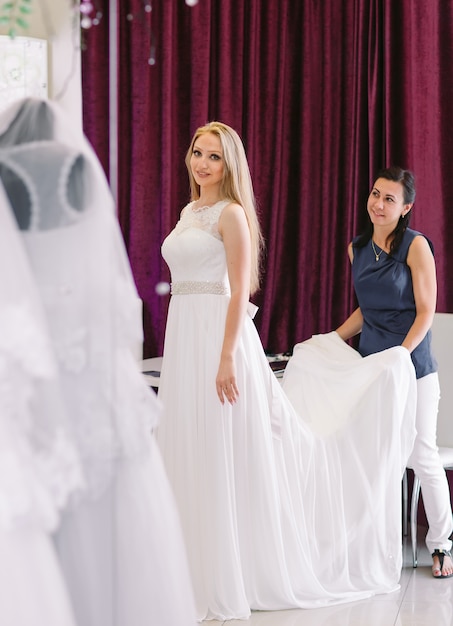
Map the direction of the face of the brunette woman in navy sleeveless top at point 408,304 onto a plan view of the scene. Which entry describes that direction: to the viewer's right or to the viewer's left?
to the viewer's left

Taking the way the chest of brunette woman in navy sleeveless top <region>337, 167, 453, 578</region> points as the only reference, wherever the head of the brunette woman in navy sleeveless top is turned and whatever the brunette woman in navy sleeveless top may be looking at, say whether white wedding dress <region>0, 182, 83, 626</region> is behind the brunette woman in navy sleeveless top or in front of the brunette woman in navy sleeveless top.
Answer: in front

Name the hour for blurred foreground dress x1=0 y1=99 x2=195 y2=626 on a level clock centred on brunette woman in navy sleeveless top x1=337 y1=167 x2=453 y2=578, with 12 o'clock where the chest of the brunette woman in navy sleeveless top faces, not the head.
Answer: The blurred foreground dress is roughly at 11 o'clock from the brunette woman in navy sleeveless top.
